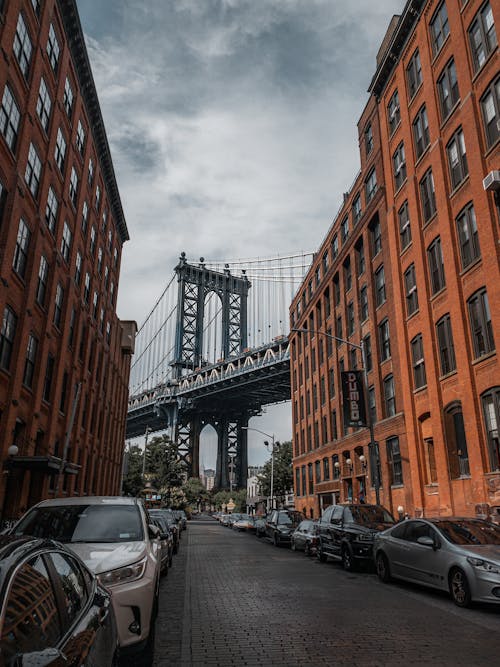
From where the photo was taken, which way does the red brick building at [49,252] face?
to the viewer's right

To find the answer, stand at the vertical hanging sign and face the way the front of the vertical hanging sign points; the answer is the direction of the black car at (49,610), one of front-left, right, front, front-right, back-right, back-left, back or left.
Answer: front

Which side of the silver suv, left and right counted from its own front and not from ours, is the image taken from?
front

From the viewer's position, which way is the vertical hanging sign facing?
facing the viewer

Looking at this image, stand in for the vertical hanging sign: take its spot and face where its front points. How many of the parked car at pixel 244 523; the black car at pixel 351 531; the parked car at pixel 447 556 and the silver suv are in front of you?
3

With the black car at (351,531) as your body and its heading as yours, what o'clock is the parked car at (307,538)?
The parked car is roughly at 7 o'clock from the black car.

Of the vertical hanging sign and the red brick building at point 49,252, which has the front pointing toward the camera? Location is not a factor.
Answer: the vertical hanging sign

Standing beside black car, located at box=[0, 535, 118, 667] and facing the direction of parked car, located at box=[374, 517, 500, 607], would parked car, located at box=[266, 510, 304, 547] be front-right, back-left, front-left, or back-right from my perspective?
front-left

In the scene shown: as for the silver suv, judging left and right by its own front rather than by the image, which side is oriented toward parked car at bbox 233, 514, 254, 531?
back

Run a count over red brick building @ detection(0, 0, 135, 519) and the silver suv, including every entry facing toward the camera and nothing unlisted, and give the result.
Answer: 1

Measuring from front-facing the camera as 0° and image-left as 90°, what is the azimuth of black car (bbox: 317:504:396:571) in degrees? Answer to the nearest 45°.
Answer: approximately 315°

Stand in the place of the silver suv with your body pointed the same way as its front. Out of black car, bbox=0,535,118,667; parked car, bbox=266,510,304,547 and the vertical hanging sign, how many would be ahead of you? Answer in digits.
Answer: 1

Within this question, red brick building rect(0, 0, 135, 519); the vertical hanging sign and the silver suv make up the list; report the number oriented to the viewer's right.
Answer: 1

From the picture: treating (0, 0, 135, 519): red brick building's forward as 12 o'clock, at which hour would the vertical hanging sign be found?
The vertical hanging sign is roughly at 12 o'clock from the red brick building.
